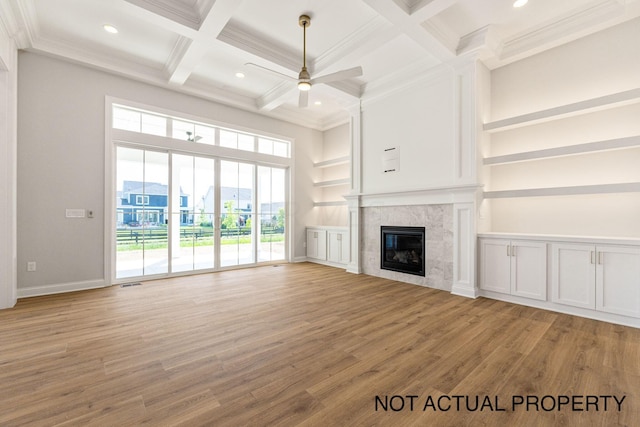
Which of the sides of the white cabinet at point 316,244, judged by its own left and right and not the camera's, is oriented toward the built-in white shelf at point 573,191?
left

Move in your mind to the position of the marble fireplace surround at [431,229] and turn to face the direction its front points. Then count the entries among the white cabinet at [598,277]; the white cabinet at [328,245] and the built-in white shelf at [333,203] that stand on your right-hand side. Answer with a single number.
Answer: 2

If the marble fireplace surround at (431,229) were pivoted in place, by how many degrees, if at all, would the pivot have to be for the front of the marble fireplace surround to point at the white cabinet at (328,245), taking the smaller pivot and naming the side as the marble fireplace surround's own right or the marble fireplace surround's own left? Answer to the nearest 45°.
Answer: approximately 90° to the marble fireplace surround's own right

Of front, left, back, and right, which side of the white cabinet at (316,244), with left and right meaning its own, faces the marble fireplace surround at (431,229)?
left

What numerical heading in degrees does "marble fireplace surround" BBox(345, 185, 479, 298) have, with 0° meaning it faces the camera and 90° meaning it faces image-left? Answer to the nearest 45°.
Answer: approximately 45°

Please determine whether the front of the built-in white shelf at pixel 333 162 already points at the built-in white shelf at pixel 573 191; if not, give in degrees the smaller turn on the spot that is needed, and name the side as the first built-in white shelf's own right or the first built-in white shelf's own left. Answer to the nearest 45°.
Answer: approximately 90° to the first built-in white shelf's own left

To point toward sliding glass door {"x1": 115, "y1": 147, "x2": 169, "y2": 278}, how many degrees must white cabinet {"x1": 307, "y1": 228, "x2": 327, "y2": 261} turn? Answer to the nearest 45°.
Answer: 0° — it already faces it

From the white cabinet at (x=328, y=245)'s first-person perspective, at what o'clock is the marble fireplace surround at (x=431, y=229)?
The marble fireplace surround is roughly at 9 o'clock from the white cabinet.
